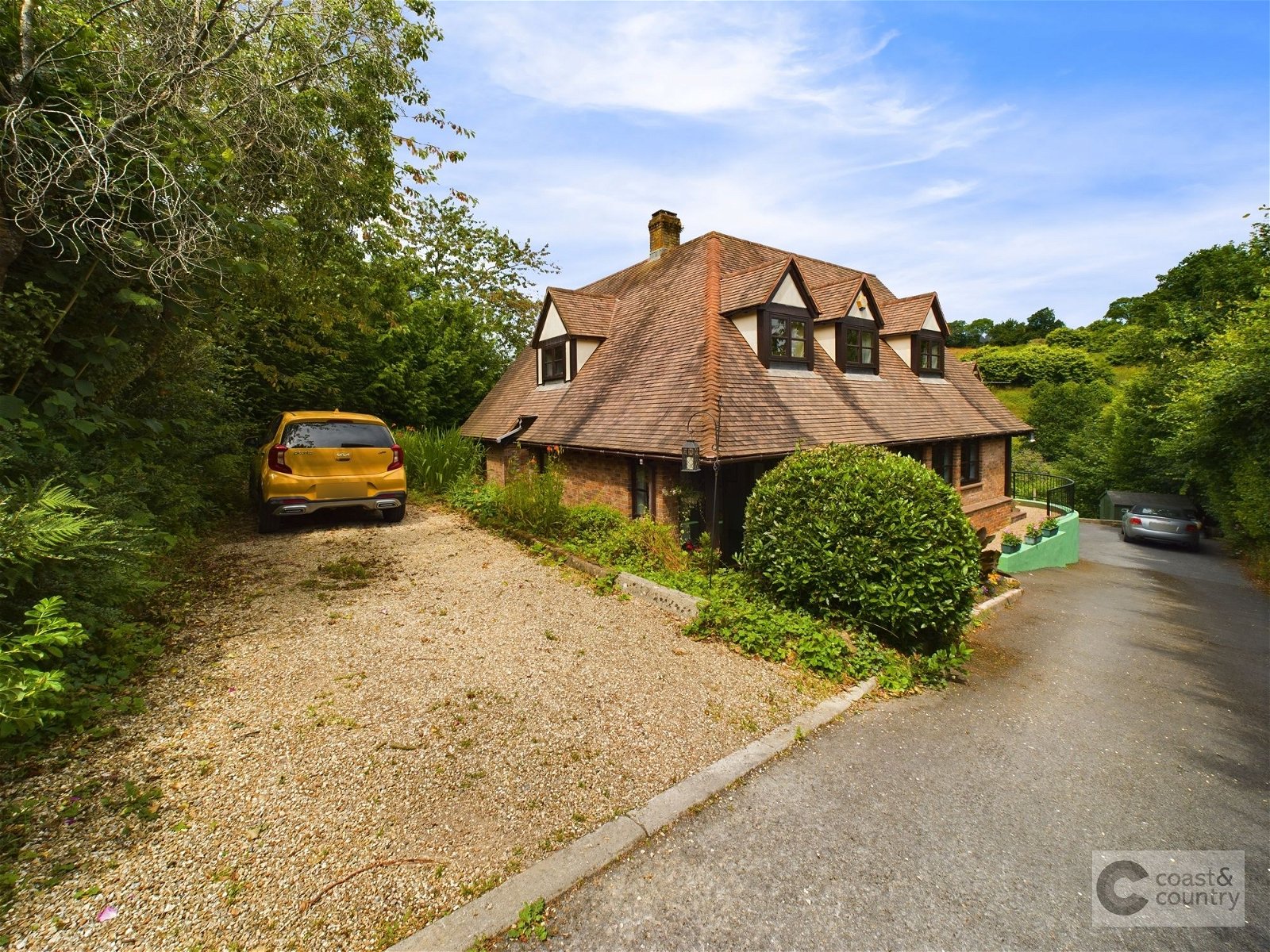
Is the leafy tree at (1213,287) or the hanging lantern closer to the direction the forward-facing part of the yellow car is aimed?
the leafy tree

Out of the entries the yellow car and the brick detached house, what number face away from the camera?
1

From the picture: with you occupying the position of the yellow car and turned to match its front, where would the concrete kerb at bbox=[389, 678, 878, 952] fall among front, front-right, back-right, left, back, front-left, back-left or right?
back

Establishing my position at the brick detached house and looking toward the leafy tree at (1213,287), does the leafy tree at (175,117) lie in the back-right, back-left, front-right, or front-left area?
back-right

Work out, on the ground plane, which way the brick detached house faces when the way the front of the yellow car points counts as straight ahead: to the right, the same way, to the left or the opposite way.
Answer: the opposite way

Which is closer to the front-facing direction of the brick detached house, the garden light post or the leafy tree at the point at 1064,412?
the garden light post

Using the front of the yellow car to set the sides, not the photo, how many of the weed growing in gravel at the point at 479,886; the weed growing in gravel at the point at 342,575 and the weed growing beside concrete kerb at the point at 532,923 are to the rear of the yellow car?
3

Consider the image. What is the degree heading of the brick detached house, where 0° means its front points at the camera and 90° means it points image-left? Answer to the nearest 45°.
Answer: approximately 315°

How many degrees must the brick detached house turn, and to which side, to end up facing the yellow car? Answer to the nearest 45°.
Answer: approximately 90° to its right

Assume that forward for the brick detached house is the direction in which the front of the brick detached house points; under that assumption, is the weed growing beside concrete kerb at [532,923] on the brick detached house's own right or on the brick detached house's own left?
on the brick detached house's own right

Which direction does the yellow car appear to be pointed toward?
away from the camera

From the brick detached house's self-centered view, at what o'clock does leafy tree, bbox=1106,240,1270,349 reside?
The leafy tree is roughly at 9 o'clock from the brick detached house.

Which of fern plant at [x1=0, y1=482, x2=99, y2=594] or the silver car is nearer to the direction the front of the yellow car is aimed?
the silver car

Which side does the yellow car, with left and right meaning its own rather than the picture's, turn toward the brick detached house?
right

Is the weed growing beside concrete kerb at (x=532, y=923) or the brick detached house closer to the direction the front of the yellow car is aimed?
the brick detached house

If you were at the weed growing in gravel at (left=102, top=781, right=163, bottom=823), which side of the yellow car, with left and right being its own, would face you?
back
